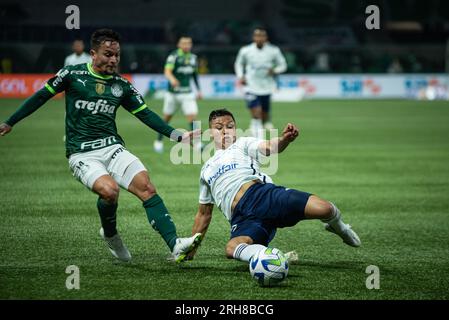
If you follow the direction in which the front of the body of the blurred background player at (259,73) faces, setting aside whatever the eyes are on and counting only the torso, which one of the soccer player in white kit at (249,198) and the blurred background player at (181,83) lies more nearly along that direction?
the soccer player in white kit

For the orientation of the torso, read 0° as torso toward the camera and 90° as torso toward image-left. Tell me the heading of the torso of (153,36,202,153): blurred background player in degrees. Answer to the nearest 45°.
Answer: approximately 0°

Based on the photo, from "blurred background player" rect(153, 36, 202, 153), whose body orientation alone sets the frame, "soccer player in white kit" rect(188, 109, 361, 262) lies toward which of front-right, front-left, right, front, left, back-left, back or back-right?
front

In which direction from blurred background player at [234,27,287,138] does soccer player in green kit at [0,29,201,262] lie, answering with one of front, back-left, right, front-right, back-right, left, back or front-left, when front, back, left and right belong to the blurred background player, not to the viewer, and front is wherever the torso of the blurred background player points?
front

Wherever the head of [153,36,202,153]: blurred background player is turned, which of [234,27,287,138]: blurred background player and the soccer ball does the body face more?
the soccer ball

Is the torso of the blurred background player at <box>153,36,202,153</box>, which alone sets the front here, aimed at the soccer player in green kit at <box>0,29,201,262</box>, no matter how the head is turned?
yes

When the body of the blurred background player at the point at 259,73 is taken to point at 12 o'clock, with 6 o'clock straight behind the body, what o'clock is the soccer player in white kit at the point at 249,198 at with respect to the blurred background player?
The soccer player in white kit is roughly at 12 o'clock from the blurred background player.

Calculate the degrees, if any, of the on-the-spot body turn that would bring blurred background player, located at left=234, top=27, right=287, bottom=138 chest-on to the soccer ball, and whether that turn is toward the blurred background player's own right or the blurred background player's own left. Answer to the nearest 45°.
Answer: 0° — they already face it

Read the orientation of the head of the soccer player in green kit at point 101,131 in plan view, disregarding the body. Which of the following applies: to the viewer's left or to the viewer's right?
to the viewer's right

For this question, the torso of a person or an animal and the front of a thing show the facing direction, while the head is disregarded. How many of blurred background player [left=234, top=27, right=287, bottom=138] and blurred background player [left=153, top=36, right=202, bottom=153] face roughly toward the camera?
2

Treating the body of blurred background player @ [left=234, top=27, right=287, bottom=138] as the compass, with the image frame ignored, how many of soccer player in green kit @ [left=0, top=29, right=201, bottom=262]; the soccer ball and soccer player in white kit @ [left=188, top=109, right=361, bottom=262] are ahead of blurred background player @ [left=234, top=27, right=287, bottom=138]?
3

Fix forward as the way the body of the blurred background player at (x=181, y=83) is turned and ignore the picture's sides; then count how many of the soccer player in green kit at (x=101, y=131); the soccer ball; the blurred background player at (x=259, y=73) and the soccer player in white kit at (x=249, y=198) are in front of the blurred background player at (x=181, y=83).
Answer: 3

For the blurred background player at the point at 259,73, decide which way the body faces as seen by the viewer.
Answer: toward the camera

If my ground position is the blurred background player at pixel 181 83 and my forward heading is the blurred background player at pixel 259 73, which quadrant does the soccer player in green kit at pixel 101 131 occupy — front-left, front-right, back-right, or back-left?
back-right

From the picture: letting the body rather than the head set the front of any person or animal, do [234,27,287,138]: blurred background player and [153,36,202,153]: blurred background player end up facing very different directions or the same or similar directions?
same or similar directions
